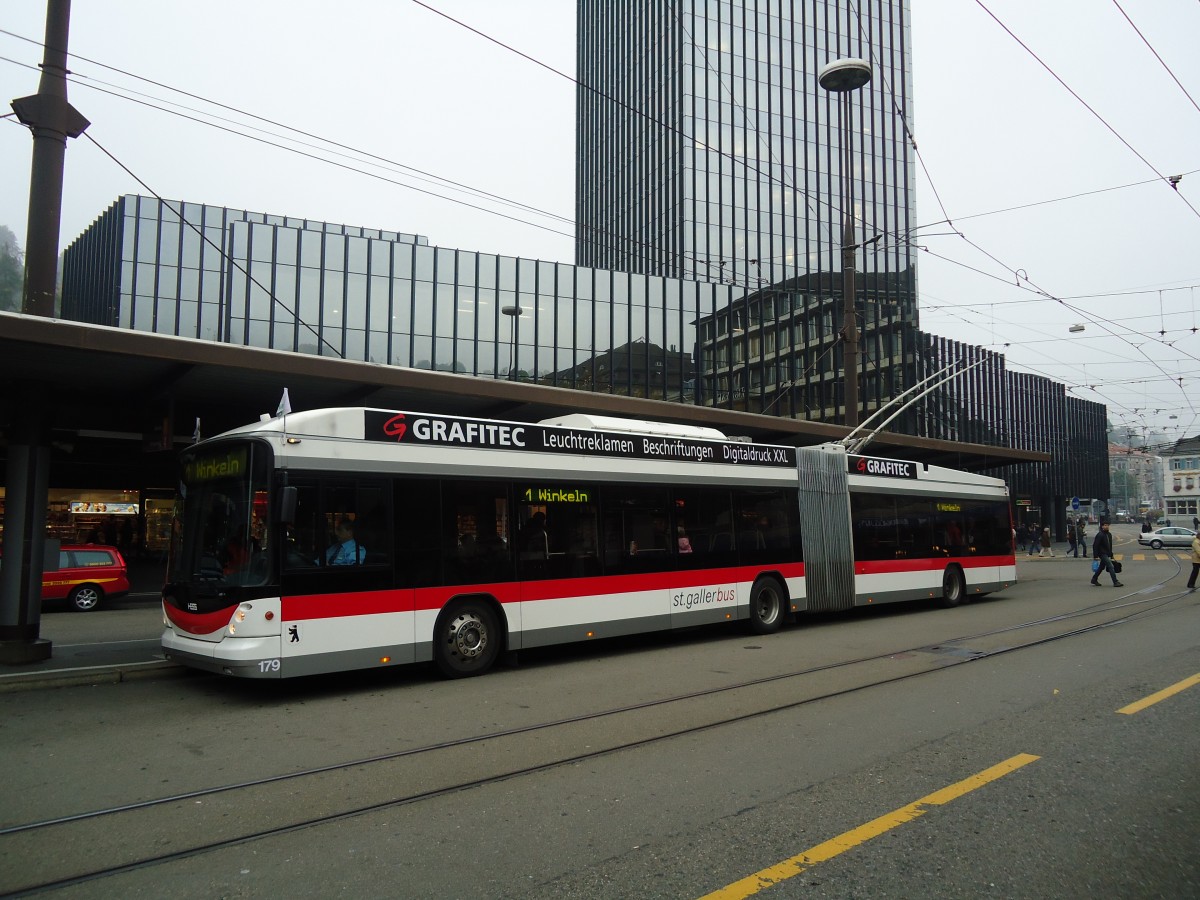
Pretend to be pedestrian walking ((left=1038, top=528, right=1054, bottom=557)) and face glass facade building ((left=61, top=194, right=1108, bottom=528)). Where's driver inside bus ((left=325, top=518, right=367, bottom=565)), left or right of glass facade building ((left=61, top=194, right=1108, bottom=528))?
left

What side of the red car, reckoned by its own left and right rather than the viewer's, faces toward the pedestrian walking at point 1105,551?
back

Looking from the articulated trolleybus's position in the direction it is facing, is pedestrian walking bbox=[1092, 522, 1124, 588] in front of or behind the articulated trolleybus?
behind

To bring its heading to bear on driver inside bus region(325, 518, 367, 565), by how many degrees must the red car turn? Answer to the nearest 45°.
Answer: approximately 90° to its left

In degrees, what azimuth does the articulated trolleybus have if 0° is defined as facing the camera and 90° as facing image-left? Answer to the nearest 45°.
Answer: approximately 45°

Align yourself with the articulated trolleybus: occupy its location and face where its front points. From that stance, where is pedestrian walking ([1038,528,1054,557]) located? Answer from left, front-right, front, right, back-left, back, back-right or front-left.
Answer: back

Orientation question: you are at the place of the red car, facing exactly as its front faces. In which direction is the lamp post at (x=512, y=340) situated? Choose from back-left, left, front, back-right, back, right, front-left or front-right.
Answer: back-right

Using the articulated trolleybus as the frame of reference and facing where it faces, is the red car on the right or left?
on its right

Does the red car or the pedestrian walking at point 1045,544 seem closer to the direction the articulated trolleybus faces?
the red car

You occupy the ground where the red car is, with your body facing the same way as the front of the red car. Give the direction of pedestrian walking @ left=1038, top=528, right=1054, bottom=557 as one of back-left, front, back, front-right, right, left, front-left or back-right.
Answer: back

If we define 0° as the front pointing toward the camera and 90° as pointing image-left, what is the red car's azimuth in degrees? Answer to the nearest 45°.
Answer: approximately 90°
